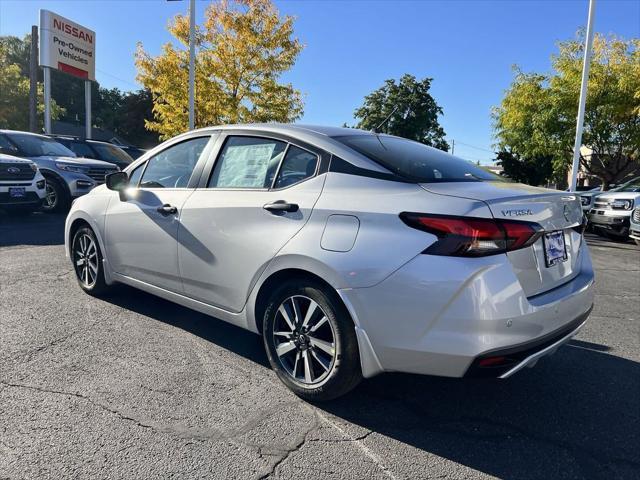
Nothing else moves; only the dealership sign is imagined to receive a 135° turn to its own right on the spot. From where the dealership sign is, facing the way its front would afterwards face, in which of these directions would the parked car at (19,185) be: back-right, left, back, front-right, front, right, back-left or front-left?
left

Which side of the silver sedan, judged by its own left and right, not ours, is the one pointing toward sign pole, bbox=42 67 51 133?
front

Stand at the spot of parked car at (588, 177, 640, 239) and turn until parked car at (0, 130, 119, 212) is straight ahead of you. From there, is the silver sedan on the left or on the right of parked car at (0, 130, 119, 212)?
left

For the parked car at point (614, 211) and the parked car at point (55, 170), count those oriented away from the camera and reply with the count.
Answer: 0

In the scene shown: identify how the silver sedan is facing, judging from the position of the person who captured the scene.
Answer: facing away from the viewer and to the left of the viewer

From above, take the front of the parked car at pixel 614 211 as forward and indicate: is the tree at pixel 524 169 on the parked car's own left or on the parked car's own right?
on the parked car's own right

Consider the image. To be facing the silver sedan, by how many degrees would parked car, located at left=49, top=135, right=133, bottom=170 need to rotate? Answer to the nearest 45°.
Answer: approximately 45° to its right

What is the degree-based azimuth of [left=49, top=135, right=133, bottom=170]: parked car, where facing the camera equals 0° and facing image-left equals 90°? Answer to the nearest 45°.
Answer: approximately 315°

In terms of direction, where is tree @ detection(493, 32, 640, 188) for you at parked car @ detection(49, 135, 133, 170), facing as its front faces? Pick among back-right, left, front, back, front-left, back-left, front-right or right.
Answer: front-left

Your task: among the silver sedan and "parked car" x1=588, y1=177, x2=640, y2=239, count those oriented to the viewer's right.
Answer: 0

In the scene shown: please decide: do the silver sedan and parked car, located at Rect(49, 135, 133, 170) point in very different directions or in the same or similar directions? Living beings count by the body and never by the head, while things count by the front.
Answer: very different directions

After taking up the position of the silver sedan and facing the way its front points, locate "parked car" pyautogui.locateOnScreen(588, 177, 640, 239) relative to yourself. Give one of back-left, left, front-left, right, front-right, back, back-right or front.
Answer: right

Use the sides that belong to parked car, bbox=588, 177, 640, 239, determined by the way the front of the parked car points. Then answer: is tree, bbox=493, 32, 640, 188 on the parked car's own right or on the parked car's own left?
on the parked car's own right

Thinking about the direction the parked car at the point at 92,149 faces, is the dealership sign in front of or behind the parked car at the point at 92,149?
behind

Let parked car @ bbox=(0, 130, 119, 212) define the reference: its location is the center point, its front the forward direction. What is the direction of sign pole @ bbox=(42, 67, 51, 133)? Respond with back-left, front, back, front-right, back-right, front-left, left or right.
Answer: back-left
